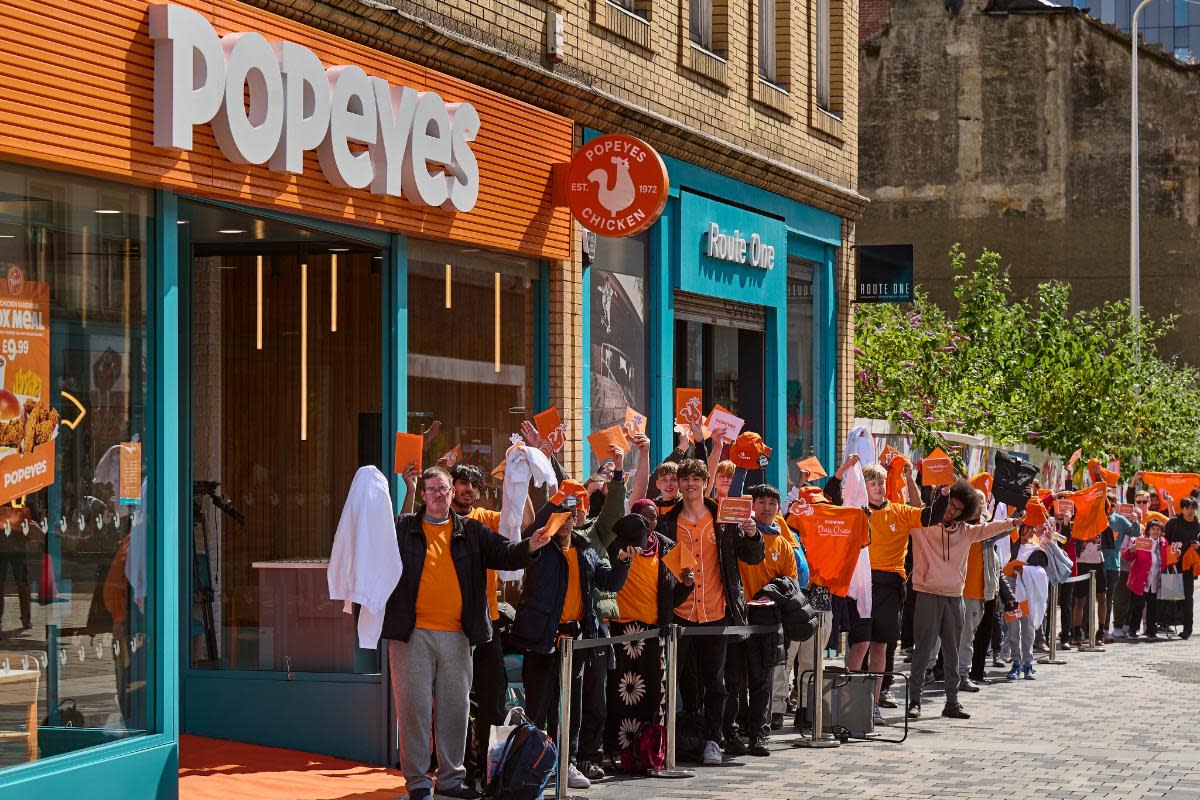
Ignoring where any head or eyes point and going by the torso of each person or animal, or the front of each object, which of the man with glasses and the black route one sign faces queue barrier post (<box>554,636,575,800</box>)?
the black route one sign

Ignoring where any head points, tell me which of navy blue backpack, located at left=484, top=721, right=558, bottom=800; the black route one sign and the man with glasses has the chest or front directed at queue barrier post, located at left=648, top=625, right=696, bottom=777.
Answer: the black route one sign

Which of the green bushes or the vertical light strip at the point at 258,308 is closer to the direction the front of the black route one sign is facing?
the vertical light strip

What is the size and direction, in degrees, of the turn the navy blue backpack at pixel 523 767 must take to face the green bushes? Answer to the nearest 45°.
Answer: approximately 135° to its left

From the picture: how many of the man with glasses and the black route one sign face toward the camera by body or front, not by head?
2

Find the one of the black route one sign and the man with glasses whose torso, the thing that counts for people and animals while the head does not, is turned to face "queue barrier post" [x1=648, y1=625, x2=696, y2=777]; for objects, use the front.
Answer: the black route one sign
